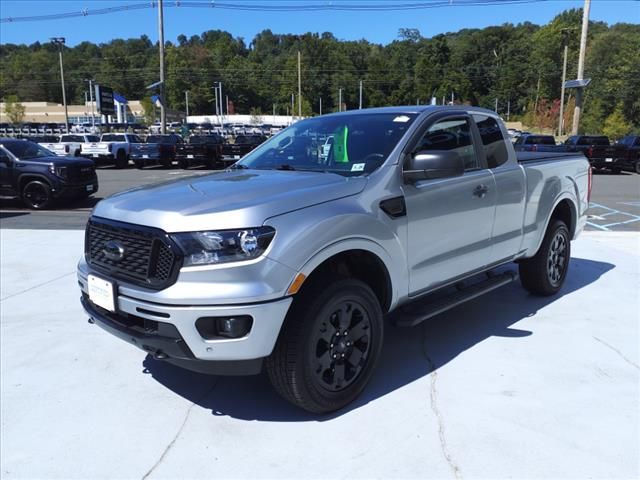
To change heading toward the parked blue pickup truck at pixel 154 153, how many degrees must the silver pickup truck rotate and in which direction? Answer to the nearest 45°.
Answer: approximately 135° to its right

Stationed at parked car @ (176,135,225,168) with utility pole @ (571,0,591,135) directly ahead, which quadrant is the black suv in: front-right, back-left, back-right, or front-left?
back-right

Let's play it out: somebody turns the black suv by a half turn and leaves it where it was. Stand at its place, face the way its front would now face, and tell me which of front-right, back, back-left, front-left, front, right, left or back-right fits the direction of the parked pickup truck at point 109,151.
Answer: front-right

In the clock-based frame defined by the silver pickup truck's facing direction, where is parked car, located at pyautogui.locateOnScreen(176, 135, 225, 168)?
The parked car is roughly at 4 o'clock from the silver pickup truck.

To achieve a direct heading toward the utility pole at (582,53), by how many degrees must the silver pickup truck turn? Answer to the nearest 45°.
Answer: approximately 180°

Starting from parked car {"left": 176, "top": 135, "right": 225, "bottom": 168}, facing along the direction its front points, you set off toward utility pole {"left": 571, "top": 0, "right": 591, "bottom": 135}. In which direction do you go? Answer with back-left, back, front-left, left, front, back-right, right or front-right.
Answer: right

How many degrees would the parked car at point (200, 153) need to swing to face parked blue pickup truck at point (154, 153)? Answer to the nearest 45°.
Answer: approximately 90° to its left

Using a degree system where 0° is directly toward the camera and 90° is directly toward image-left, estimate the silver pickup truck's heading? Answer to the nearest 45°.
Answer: approximately 45°

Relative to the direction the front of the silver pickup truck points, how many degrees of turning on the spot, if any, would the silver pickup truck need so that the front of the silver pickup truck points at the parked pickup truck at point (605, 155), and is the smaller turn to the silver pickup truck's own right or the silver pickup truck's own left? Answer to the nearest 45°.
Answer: approximately 180°
